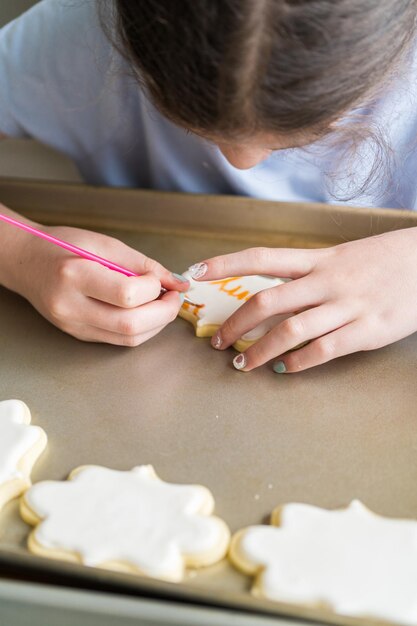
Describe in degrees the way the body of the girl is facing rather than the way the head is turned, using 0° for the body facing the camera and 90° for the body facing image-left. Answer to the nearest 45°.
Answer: approximately 0°
